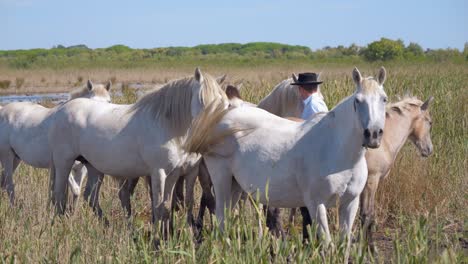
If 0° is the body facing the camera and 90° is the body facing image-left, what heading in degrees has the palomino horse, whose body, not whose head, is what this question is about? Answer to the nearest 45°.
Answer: approximately 270°

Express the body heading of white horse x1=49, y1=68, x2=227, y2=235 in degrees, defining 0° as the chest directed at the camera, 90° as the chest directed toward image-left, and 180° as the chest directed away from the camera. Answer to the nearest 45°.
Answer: approximately 270°

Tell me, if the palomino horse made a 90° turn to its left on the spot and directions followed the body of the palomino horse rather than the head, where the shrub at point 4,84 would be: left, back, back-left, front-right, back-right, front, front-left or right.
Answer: front-left

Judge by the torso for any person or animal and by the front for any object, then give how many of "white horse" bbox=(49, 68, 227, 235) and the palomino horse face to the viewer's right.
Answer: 2

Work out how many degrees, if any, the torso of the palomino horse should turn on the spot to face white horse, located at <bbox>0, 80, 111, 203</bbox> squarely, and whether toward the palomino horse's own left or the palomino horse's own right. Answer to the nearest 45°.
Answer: approximately 180°

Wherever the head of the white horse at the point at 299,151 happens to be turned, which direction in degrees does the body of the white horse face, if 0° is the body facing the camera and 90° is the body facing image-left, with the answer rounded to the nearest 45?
approximately 315°

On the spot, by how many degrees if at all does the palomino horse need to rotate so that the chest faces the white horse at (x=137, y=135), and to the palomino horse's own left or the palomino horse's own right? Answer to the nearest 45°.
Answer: approximately 180°

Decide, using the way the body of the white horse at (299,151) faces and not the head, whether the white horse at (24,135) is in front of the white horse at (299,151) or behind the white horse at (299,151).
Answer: behind

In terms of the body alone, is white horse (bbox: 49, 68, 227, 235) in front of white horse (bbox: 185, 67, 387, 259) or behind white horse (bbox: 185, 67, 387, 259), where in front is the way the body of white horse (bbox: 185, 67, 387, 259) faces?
behind
